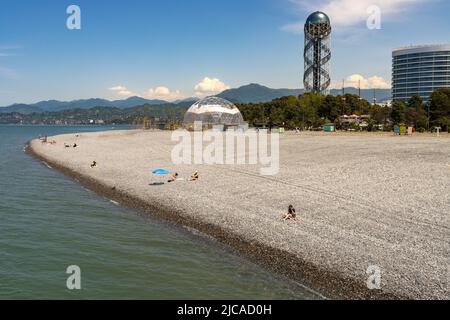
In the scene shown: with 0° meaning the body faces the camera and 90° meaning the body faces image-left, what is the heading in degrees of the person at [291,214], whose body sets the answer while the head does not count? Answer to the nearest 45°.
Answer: approximately 45°
